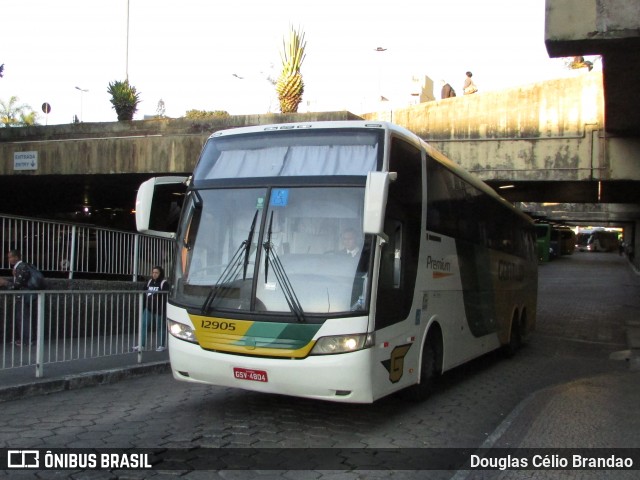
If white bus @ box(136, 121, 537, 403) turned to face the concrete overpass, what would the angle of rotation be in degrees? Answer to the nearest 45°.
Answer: approximately 135° to its right

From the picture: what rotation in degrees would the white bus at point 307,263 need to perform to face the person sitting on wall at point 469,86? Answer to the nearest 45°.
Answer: approximately 135° to its right

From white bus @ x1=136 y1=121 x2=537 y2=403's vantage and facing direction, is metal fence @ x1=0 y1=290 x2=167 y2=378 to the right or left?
on its right

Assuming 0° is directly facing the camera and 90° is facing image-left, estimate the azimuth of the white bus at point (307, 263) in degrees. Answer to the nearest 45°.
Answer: approximately 45°

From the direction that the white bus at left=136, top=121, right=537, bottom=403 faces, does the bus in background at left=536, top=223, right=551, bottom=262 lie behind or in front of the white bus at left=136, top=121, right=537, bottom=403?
behind

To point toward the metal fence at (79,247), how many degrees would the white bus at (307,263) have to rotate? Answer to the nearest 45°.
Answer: approximately 90° to its right

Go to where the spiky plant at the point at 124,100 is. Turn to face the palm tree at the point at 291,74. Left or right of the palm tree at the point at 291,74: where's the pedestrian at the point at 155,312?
right

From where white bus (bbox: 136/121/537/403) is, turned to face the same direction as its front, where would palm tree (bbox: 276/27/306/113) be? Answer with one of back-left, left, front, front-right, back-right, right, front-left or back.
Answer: back-right
